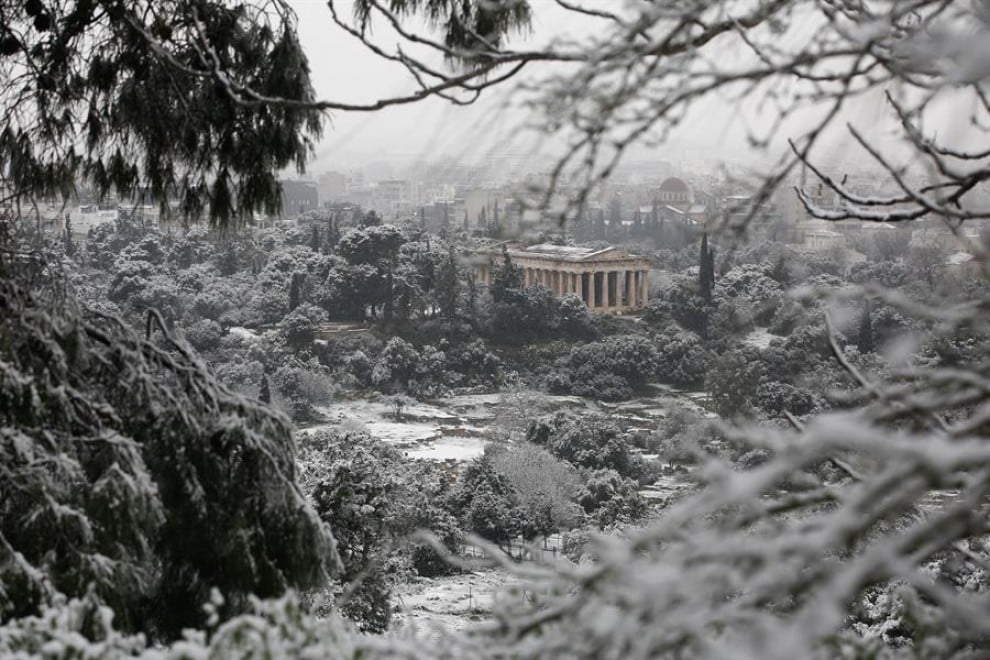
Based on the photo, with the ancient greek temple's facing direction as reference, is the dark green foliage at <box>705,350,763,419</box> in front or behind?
in front

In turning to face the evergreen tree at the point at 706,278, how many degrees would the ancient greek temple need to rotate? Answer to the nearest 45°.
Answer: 0° — it already faces it

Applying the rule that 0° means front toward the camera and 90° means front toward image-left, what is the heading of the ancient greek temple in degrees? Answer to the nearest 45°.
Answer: approximately 315°

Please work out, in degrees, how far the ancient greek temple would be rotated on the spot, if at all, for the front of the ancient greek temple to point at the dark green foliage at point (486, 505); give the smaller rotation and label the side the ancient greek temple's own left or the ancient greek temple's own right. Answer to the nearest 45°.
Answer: approximately 45° to the ancient greek temple's own right

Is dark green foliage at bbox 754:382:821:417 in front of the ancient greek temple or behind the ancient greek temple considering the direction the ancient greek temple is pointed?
in front

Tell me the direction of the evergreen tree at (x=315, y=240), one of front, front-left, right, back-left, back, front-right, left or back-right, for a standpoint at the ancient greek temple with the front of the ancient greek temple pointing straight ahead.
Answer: back-right

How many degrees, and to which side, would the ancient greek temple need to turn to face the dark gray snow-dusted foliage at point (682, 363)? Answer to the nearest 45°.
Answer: approximately 45° to its right

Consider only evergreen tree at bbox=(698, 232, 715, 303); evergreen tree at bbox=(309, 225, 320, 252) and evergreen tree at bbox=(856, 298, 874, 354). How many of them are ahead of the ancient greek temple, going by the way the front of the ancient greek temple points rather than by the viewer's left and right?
2

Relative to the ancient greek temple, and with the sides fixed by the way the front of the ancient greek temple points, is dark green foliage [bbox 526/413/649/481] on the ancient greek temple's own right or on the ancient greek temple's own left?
on the ancient greek temple's own right
